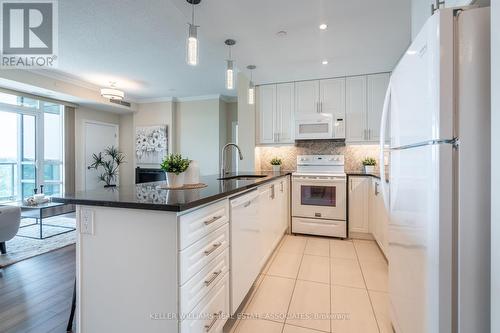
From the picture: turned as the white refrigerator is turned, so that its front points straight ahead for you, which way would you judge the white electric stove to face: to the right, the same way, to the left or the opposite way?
to the left

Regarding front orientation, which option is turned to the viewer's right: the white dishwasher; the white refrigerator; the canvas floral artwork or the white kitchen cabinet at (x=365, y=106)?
the white dishwasher

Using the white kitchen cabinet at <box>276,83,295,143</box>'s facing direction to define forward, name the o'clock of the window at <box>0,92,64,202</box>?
The window is roughly at 3 o'clock from the white kitchen cabinet.

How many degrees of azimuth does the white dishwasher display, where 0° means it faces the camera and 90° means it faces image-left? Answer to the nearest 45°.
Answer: approximately 270°

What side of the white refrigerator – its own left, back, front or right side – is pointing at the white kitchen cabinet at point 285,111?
right

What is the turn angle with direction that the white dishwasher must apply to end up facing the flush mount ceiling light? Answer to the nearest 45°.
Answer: approximately 135° to its left

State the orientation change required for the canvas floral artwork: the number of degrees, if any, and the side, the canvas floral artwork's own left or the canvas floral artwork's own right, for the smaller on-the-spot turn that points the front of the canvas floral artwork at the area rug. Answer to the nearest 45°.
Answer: approximately 45° to the canvas floral artwork's own right

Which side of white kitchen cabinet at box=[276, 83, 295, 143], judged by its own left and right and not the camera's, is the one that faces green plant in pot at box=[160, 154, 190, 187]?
front

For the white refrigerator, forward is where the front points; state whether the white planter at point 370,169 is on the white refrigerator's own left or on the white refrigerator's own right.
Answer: on the white refrigerator's own right

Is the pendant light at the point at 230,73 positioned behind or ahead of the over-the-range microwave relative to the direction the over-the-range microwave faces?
ahead
